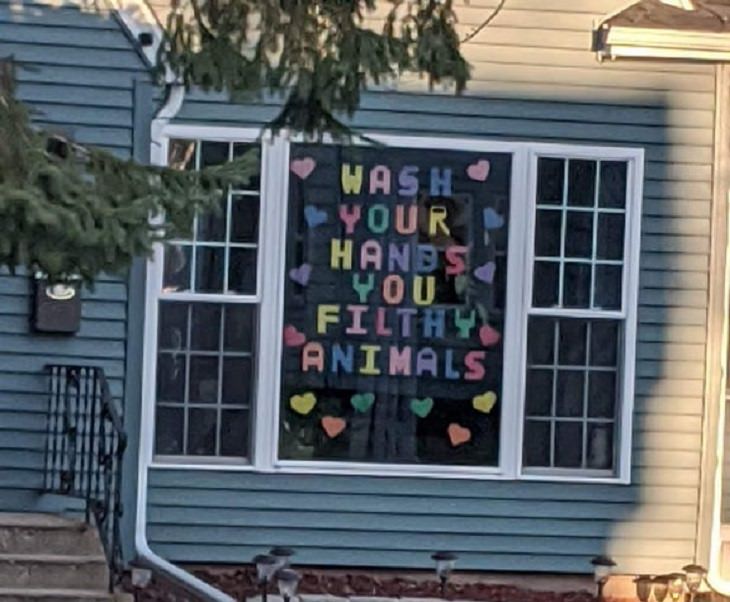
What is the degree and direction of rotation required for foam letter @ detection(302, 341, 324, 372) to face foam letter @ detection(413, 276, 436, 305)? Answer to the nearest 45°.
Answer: approximately 90° to its left

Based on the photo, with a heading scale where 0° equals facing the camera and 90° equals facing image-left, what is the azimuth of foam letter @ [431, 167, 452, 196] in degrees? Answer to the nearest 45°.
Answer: approximately 0°
